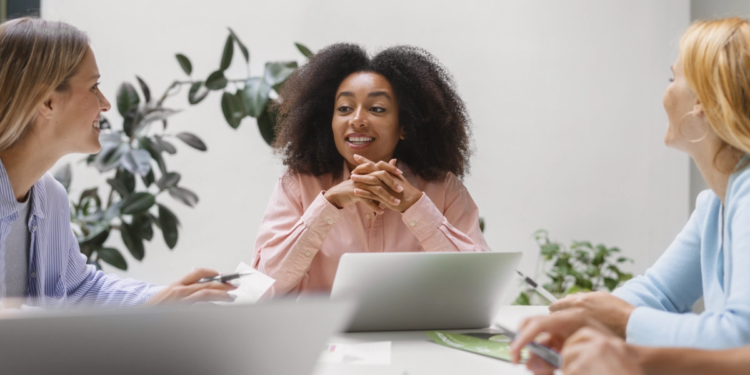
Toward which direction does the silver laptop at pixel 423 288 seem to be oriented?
away from the camera

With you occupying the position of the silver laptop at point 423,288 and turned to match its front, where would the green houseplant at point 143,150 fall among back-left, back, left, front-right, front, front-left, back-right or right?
front-left

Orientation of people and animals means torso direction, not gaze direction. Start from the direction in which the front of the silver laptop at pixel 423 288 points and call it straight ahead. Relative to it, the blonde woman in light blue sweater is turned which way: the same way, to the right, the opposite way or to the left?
to the left

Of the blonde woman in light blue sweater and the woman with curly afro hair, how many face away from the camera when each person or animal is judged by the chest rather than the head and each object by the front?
0

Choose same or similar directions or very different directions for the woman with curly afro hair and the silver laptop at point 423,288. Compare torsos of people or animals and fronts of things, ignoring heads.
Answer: very different directions

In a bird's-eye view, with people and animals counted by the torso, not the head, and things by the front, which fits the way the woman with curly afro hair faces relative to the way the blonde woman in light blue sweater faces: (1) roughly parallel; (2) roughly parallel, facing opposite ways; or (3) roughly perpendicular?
roughly perpendicular

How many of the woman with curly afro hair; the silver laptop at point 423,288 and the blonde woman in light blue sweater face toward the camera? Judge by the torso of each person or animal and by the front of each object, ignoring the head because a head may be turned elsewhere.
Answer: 1

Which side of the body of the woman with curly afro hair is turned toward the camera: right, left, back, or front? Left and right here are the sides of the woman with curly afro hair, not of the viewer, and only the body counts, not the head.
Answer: front

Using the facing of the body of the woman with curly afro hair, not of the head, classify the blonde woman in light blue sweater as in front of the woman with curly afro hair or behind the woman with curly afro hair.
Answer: in front

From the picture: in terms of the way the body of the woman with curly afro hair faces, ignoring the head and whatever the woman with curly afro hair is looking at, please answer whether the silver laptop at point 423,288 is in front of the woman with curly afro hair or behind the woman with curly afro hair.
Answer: in front

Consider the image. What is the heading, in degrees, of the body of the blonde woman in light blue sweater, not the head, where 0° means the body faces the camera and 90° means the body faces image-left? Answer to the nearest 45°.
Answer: approximately 90°

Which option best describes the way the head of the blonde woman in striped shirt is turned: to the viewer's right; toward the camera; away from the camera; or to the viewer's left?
to the viewer's right

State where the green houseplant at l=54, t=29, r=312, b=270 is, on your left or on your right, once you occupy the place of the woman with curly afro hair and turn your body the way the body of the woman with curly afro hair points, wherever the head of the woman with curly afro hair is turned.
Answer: on your right

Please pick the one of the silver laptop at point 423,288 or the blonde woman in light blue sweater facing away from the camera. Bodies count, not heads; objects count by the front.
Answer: the silver laptop

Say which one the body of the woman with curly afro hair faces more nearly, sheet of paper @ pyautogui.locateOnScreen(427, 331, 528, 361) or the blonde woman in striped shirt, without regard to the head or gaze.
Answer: the sheet of paper
